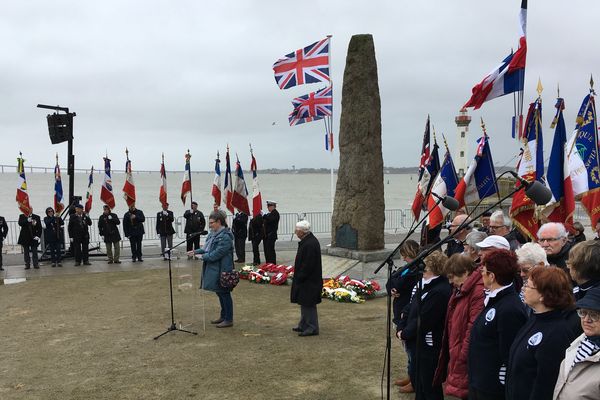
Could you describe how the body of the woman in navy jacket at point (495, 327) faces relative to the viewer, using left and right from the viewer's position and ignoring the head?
facing to the left of the viewer

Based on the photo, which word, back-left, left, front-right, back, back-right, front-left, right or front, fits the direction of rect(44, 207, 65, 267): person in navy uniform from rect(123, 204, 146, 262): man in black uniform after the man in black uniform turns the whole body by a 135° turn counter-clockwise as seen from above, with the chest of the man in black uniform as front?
back-left

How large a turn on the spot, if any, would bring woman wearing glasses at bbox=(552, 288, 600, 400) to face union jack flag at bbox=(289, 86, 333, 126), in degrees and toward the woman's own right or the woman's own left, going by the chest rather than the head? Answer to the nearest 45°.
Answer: approximately 90° to the woman's own right

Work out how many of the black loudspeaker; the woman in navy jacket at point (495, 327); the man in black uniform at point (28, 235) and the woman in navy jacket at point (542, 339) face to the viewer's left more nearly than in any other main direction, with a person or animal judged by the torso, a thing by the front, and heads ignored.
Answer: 2

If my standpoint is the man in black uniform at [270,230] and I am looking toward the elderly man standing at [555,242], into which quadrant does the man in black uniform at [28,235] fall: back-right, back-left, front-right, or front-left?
back-right

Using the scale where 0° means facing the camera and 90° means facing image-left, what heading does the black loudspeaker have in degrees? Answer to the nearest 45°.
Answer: approximately 0°

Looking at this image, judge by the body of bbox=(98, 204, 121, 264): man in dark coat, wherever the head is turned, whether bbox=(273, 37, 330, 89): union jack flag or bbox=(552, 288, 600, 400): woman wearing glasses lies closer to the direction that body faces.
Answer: the woman wearing glasses

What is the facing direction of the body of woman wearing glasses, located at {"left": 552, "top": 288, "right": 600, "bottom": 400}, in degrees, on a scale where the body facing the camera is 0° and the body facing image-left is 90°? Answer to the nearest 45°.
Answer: approximately 45°

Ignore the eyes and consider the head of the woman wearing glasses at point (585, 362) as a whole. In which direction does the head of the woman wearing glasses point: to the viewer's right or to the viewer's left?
to the viewer's left

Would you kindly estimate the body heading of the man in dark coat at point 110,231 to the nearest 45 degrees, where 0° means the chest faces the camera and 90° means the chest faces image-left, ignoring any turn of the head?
approximately 0°

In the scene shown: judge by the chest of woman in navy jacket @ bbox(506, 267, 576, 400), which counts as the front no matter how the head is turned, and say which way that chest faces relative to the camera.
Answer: to the viewer's left
